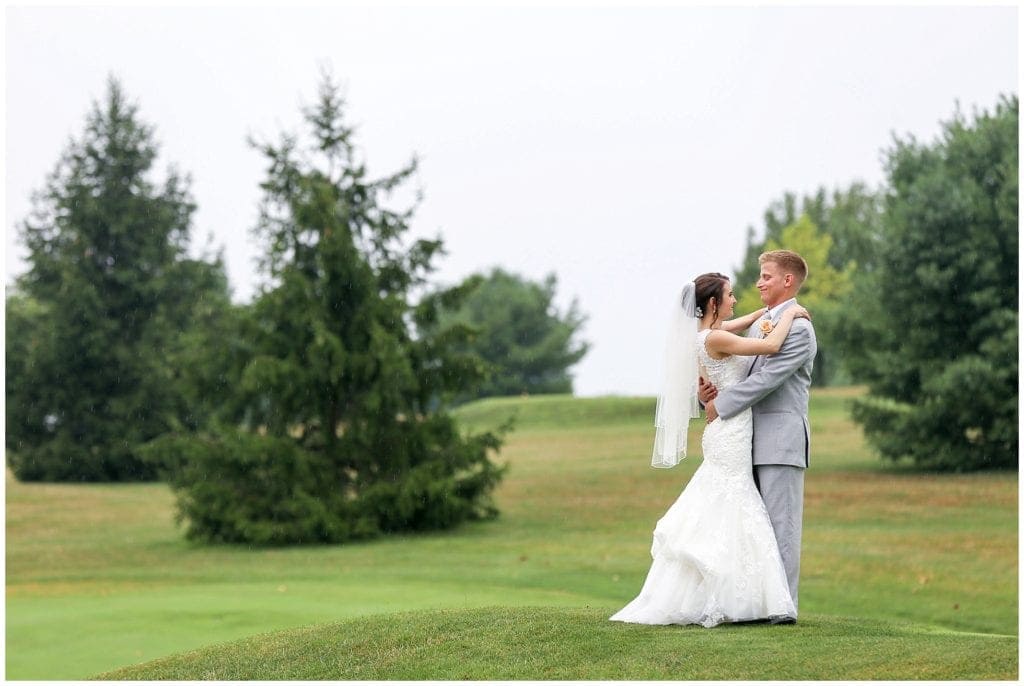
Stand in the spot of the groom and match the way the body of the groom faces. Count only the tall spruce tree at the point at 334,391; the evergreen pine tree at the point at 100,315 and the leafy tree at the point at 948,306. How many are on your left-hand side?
0

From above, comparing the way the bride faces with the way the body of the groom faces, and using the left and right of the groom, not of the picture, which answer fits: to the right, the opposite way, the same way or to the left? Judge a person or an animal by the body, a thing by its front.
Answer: the opposite way

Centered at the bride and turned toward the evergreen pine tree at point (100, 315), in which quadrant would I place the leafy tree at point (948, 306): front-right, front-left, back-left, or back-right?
front-right

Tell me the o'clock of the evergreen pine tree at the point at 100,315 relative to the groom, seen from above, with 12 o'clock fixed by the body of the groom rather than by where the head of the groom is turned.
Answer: The evergreen pine tree is roughly at 2 o'clock from the groom.

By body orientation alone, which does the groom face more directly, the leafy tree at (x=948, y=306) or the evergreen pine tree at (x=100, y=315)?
the evergreen pine tree

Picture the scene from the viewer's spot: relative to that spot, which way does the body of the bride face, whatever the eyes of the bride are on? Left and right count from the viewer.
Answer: facing to the right of the viewer

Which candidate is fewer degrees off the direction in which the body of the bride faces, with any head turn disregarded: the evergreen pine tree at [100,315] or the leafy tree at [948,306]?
the leafy tree

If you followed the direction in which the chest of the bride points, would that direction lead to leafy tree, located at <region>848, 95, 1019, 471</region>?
no

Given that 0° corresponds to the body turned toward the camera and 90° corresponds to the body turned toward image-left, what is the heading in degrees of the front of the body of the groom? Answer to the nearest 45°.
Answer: approximately 90°

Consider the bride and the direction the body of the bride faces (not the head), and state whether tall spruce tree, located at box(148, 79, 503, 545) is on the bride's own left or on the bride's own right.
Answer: on the bride's own left

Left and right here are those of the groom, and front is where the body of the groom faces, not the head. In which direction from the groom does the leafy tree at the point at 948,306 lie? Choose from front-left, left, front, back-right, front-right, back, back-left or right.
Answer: right

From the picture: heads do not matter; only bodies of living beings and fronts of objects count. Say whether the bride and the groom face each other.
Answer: yes

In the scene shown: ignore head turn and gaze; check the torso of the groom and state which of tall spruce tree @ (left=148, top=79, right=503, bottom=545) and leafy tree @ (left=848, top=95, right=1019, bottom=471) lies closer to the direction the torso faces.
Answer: the tall spruce tree

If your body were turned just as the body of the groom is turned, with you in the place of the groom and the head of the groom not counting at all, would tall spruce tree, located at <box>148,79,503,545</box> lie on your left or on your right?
on your right
